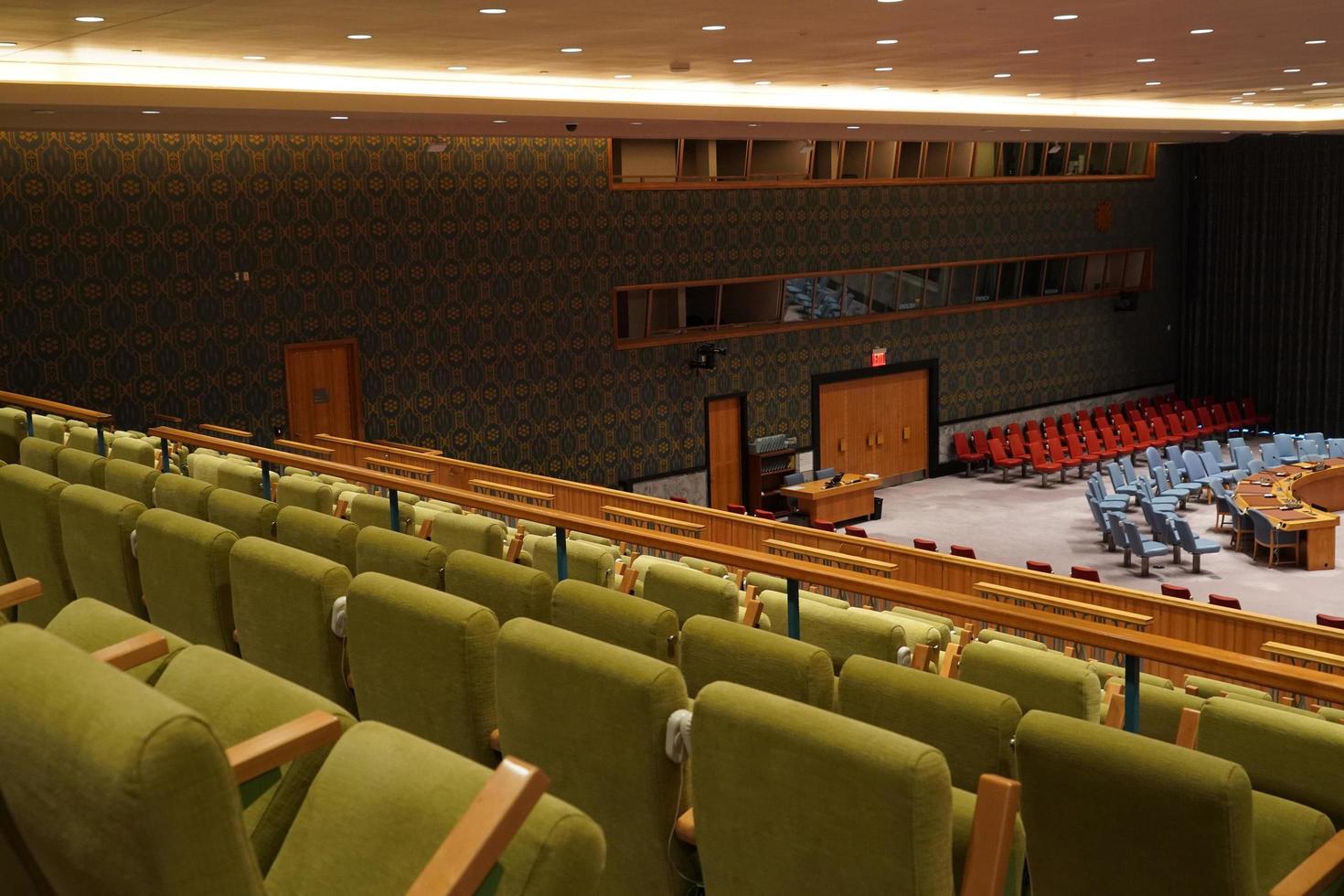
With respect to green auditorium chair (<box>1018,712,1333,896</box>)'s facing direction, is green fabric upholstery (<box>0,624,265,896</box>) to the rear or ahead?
to the rear

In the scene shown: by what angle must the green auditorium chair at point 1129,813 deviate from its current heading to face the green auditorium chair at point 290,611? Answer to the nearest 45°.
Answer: approximately 135° to its left

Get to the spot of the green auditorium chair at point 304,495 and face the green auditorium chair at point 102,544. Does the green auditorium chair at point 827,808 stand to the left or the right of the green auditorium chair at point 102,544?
left

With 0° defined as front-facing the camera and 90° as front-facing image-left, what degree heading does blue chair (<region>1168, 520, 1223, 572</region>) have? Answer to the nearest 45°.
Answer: approximately 270°

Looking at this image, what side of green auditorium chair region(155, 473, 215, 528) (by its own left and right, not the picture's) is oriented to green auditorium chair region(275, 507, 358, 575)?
right

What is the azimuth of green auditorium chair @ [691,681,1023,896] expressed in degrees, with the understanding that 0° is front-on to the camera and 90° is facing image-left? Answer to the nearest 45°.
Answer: approximately 225°

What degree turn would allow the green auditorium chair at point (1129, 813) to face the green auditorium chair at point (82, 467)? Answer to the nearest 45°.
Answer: approximately 135° to its left

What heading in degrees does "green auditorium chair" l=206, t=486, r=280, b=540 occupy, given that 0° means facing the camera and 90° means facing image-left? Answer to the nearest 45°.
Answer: approximately 225°

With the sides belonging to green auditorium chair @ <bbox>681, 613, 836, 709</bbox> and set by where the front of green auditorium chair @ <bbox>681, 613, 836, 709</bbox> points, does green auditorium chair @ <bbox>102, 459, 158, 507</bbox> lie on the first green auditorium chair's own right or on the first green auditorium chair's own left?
on the first green auditorium chair's own left
